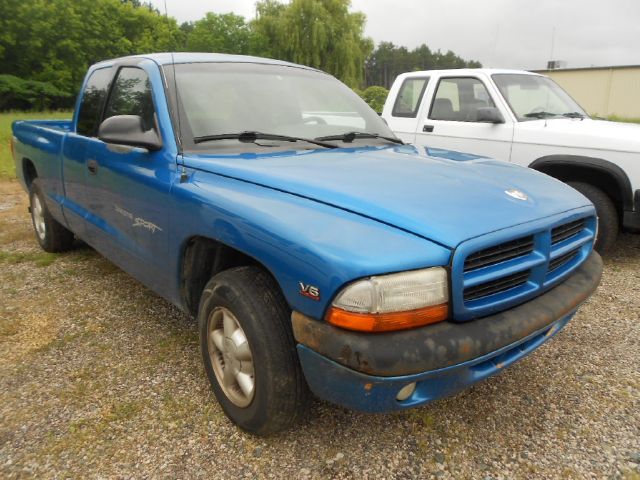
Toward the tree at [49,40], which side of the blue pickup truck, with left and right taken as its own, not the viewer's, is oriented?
back

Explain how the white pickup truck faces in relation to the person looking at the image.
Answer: facing the viewer and to the right of the viewer

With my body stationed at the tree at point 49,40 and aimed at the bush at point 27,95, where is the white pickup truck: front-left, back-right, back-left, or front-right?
front-left

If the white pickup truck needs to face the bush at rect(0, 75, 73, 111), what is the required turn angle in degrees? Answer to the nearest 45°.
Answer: approximately 180°

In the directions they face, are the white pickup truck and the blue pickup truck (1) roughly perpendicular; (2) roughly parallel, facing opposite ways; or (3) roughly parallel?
roughly parallel

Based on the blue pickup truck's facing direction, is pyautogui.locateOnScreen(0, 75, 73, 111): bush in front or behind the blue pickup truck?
behind

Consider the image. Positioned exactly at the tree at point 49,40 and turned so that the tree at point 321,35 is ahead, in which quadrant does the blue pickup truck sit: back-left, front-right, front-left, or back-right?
front-right

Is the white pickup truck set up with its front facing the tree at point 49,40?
no

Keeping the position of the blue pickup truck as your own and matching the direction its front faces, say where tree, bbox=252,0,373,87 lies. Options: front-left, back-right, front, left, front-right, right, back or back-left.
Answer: back-left

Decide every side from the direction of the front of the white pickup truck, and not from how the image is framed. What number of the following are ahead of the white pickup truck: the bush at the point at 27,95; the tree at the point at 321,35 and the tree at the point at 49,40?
0

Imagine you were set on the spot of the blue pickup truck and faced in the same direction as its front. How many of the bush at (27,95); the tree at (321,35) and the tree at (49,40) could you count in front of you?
0

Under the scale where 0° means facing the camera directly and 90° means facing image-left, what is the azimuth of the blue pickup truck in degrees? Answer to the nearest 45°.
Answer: approximately 315°

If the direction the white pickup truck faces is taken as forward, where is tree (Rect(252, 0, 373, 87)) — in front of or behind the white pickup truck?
behind

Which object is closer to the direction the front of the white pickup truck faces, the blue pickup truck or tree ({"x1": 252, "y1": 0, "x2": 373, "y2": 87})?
the blue pickup truck

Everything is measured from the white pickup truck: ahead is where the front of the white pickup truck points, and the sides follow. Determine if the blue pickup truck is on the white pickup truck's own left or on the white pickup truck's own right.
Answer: on the white pickup truck's own right
